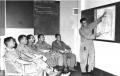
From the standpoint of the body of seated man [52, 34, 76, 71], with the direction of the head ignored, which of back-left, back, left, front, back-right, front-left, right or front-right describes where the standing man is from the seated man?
front

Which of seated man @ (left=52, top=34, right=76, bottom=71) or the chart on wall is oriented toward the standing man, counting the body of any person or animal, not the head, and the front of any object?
the seated man

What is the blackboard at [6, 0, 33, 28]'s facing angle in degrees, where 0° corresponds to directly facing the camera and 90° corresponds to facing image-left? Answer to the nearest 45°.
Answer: approximately 0°

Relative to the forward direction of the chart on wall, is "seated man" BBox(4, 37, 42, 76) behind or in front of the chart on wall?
in front

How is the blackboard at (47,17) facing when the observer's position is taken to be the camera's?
facing the viewer

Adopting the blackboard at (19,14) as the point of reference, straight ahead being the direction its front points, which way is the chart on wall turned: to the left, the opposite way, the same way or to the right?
to the right

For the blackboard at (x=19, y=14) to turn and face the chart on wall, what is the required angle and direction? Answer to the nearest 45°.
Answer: approximately 45° to its left

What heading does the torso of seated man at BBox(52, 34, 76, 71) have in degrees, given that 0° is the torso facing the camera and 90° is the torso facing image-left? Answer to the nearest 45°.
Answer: approximately 315°

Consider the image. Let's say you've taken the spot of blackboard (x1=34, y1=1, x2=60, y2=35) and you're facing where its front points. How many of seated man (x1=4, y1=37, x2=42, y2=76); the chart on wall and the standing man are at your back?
0

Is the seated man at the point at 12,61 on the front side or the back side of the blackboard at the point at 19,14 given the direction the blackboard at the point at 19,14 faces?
on the front side

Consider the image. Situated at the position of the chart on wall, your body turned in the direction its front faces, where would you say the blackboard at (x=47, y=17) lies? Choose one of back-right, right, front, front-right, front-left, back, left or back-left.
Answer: right

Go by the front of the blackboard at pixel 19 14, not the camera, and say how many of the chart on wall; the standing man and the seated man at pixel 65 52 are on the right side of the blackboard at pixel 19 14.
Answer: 0

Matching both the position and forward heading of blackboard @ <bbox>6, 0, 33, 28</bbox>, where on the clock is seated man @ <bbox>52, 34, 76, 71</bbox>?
The seated man is roughly at 10 o'clock from the blackboard.

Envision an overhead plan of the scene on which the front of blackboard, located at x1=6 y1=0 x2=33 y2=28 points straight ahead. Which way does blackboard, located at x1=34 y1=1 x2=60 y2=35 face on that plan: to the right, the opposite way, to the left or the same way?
the same way

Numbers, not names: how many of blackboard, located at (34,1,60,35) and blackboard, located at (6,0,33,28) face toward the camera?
2

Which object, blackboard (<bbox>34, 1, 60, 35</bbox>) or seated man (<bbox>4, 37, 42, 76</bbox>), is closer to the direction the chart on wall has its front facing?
the seated man

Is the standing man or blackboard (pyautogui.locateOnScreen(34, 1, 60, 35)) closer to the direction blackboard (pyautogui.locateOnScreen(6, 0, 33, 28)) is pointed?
the standing man

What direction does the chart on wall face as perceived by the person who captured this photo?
facing the viewer and to the left of the viewer
